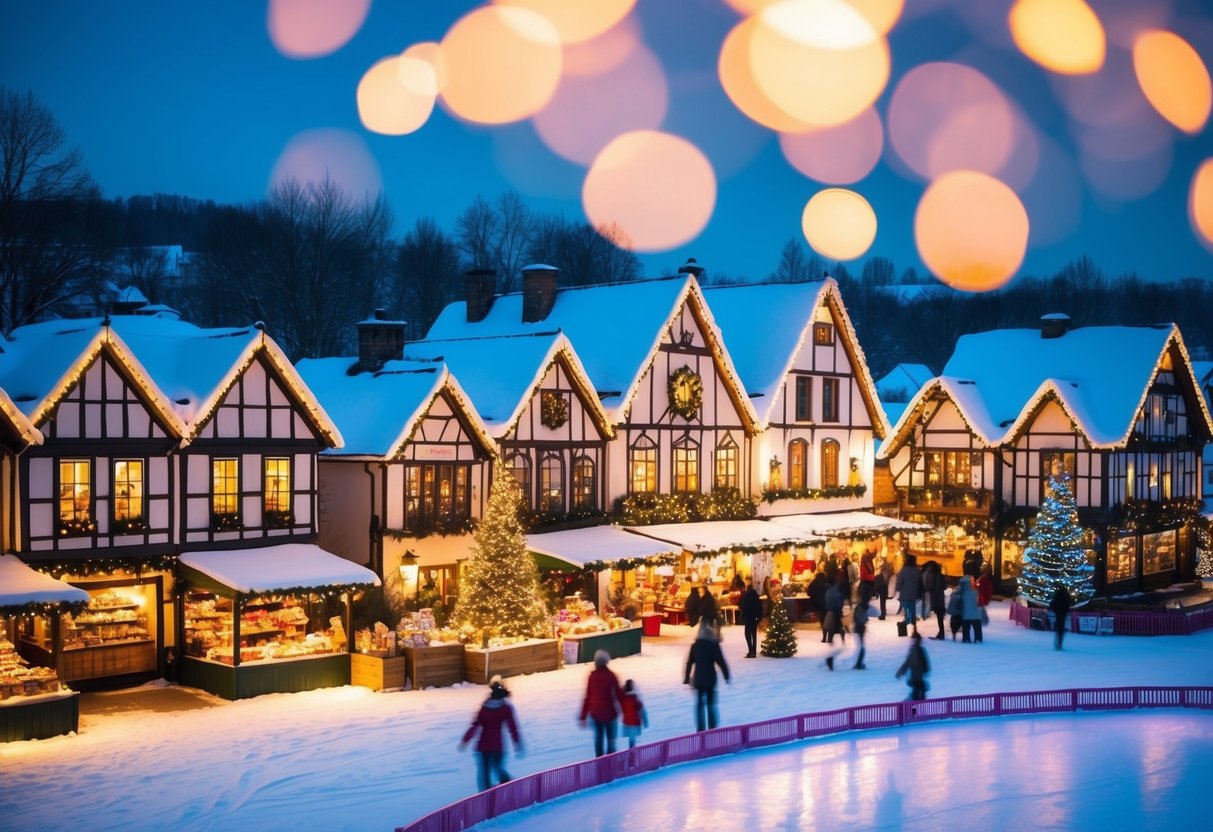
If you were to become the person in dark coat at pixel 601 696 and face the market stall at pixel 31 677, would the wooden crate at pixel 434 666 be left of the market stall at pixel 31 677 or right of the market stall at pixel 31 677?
right

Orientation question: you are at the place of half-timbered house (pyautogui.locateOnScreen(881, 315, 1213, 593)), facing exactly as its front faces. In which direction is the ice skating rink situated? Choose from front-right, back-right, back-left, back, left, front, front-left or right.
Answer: front-left

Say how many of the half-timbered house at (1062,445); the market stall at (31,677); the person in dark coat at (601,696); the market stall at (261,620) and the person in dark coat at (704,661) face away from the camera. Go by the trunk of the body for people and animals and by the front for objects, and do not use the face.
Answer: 2

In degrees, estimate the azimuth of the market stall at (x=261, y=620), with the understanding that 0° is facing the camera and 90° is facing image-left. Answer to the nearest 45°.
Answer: approximately 315°

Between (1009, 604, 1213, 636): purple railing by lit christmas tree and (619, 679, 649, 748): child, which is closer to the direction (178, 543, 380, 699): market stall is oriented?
the child

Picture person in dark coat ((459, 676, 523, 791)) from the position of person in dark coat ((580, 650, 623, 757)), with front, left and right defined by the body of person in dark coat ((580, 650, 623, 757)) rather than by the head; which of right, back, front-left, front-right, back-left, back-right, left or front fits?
back-left

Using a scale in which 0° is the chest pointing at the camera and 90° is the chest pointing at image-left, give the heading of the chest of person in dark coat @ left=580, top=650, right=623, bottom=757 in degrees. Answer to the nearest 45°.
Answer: approximately 180°

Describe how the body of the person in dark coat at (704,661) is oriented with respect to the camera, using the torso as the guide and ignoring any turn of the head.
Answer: away from the camera

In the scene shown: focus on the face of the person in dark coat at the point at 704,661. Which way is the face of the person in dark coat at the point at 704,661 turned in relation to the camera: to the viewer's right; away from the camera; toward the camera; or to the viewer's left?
away from the camera

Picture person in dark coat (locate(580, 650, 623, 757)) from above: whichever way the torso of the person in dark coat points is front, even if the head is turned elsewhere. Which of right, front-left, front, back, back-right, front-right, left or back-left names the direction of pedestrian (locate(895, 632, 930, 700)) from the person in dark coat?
front-right

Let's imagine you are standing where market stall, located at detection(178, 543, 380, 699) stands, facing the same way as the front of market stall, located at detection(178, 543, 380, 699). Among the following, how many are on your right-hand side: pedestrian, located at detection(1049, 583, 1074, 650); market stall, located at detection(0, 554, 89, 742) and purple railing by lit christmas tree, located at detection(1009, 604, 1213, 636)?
1

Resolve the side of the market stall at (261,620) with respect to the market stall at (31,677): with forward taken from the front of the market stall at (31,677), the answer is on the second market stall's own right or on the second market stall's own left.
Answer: on the second market stall's own left

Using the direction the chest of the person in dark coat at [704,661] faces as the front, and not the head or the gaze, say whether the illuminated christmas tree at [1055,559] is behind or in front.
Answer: in front

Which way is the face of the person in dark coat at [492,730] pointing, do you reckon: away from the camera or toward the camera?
away from the camera

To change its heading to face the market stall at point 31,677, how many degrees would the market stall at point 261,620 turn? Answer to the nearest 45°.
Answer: approximately 90° to its right

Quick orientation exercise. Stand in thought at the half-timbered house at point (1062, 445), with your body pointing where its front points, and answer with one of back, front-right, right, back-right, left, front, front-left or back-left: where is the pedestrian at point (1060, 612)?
front-left

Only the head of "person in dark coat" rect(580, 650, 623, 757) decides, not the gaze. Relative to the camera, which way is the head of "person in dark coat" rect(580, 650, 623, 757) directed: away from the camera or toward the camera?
away from the camera
